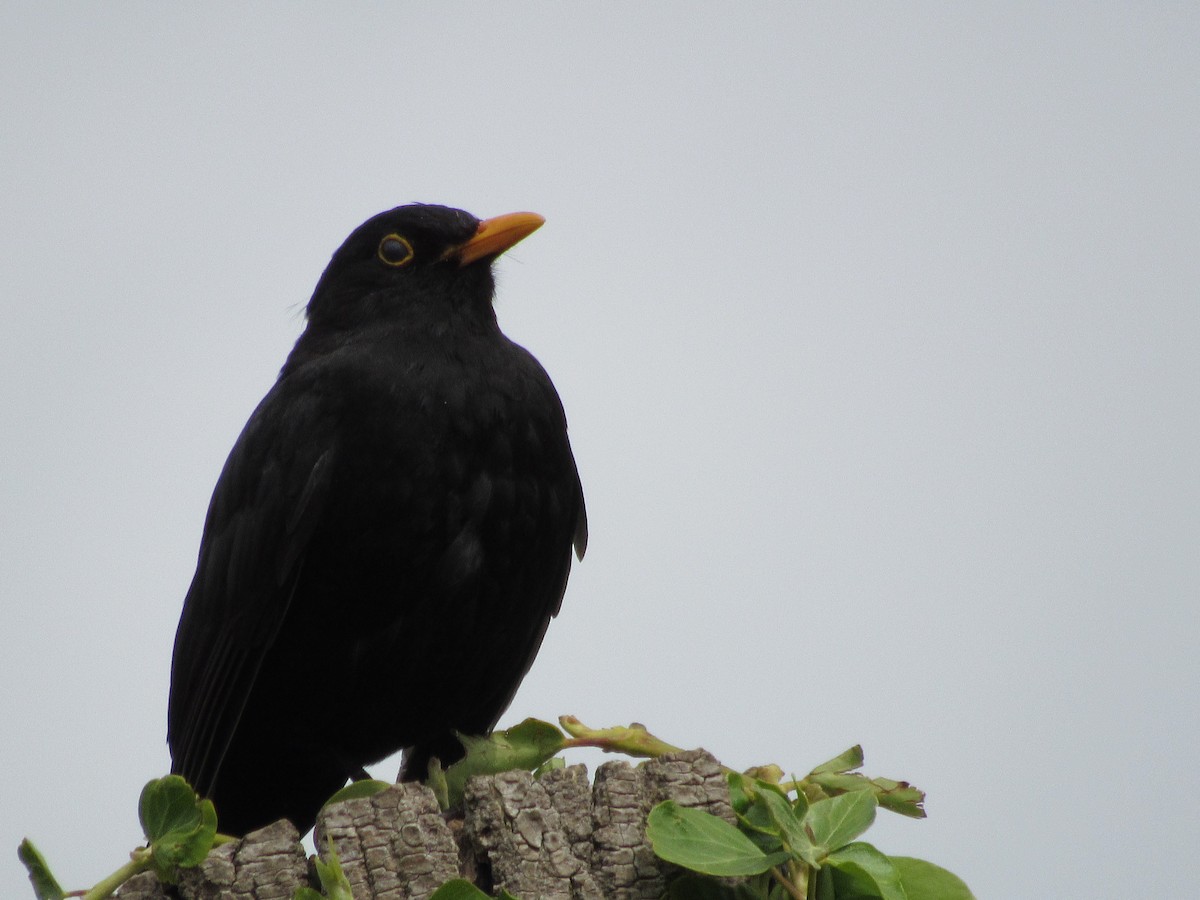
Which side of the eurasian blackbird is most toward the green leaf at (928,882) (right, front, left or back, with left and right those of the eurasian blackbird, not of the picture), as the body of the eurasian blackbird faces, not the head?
front

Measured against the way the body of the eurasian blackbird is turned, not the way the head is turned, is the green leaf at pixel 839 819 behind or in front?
in front

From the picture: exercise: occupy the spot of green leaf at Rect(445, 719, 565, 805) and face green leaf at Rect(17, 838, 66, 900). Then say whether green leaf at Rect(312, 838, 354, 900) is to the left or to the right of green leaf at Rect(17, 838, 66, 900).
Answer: left

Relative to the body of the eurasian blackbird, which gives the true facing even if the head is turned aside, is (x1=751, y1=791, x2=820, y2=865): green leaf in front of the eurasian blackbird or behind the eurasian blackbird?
in front

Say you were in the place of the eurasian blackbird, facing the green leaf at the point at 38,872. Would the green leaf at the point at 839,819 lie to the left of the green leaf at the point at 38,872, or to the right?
left

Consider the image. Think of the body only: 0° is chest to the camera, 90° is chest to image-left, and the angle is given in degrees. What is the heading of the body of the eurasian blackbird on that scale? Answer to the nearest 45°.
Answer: approximately 315°
